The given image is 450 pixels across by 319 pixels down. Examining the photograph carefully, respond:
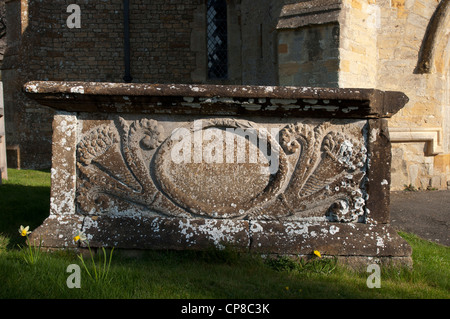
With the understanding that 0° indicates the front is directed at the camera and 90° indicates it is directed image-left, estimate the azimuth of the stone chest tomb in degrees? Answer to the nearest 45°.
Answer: approximately 0°

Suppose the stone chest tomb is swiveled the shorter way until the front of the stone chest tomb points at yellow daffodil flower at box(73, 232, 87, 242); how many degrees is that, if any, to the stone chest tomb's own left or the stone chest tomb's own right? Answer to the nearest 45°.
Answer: approximately 90° to the stone chest tomb's own right
